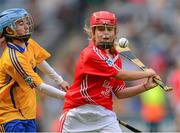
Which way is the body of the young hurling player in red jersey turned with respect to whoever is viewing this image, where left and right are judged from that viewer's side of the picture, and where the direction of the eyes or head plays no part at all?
facing the viewer and to the right of the viewer
